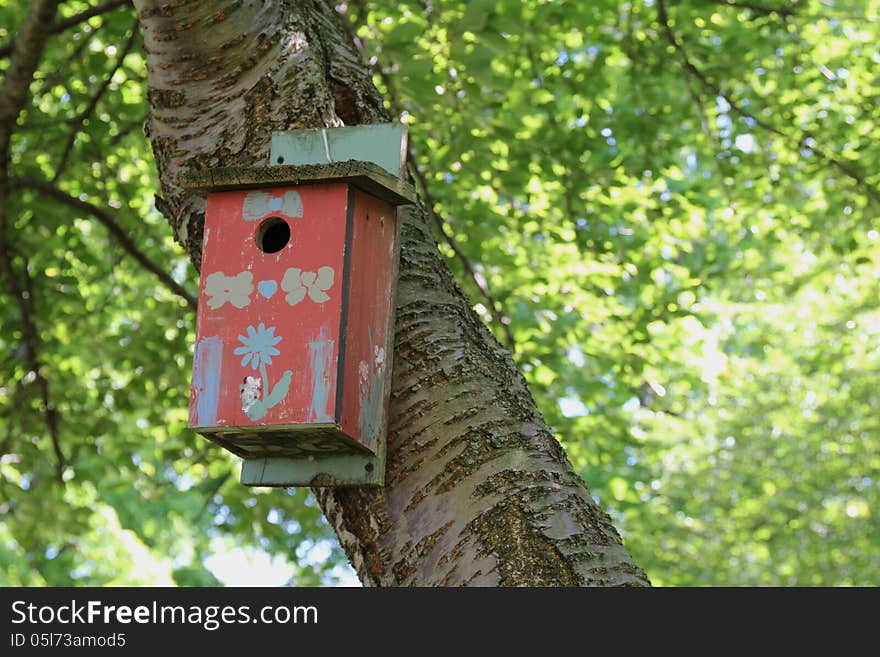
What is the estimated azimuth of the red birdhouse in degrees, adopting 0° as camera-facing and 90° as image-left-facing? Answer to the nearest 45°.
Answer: approximately 45°
